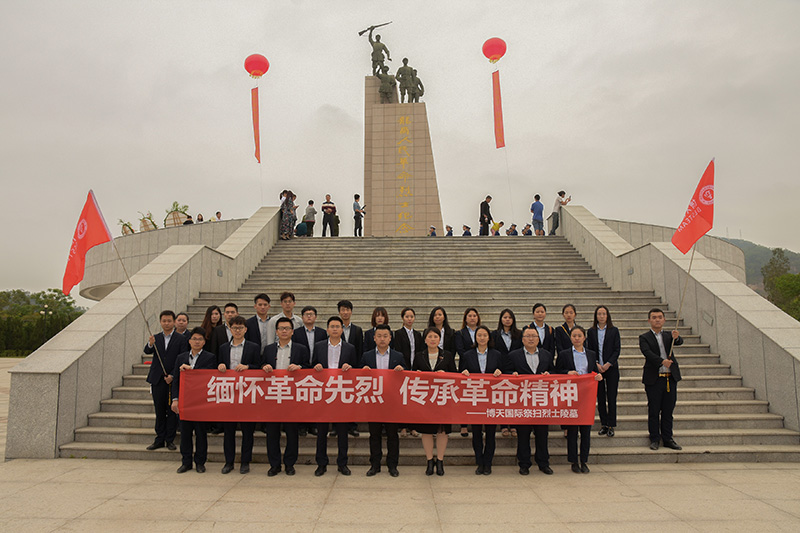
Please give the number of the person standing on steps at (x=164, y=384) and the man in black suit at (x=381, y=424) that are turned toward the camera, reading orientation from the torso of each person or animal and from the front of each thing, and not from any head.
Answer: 2

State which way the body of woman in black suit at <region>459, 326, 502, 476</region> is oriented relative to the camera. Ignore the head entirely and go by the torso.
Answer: toward the camera

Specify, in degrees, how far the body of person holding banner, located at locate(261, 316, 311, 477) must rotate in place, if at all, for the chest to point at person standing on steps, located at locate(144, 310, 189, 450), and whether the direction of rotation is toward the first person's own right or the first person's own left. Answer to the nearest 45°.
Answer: approximately 135° to the first person's own right

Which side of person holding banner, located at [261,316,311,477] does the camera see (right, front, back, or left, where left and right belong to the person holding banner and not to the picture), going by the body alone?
front

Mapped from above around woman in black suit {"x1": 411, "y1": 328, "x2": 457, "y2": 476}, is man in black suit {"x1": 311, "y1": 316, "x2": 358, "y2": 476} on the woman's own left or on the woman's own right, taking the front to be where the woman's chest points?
on the woman's own right

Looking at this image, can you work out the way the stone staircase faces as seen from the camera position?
facing the viewer

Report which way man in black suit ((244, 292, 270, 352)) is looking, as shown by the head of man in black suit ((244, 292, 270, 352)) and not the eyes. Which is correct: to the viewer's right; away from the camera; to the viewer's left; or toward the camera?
toward the camera

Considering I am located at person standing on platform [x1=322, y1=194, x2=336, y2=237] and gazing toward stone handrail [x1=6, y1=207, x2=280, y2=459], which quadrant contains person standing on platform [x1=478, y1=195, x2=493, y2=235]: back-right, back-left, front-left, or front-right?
back-left

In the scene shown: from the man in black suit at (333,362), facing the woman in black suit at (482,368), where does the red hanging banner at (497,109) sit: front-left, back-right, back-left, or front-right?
front-left

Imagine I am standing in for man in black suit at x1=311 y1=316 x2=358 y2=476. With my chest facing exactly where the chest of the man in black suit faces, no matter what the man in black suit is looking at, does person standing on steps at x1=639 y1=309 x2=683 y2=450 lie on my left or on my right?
on my left

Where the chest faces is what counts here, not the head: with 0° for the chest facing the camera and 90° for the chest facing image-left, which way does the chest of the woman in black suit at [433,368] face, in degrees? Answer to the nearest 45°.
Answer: approximately 0°

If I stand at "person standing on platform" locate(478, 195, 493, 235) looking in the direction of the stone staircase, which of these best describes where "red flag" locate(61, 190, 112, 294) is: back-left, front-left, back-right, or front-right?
front-right

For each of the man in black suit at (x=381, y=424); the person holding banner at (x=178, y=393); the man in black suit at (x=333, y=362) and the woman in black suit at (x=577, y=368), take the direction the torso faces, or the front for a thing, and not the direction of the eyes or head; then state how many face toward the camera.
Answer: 4

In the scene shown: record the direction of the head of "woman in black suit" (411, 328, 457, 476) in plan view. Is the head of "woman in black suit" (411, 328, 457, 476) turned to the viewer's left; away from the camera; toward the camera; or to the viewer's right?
toward the camera

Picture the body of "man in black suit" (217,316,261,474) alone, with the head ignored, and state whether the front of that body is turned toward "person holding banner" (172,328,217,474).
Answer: no

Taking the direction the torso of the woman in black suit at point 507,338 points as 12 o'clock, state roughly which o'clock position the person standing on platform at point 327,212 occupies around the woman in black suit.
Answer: The person standing on platform is roughly at 5 o'clock from the woman in black suit.

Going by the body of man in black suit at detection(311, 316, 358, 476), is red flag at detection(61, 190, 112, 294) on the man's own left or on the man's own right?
on the man's own right
